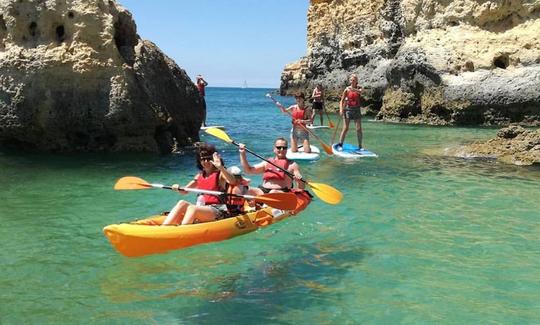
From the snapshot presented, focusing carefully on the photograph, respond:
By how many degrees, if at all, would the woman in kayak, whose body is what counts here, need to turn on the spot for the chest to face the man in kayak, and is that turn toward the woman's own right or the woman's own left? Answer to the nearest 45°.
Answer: approximately 180°

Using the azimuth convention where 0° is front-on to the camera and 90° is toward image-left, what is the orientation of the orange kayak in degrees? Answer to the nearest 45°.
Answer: approximately 45°

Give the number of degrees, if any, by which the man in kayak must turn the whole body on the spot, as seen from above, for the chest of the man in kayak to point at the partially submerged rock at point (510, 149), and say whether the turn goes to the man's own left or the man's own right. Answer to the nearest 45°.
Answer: approximately 135° to the man's own left

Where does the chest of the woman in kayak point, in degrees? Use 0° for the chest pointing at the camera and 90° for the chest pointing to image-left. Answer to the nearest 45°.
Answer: approximately 45°

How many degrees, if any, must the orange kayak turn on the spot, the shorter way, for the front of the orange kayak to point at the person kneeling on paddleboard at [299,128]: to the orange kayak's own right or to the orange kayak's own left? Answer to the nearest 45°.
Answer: approximately 135° to the orange kayak's own right

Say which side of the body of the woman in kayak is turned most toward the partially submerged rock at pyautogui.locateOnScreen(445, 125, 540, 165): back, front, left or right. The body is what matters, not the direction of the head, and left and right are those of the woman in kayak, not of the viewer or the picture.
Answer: back

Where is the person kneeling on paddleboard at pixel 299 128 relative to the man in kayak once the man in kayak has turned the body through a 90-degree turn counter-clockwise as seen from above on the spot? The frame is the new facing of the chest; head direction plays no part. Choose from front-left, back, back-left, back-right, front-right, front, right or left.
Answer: left

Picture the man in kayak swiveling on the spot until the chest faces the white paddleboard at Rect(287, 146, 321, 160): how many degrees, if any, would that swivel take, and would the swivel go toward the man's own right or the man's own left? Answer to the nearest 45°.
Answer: approximately 180°

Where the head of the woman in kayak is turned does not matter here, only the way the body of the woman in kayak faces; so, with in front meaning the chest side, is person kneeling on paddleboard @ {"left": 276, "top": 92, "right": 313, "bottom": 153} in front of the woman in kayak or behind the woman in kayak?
behind

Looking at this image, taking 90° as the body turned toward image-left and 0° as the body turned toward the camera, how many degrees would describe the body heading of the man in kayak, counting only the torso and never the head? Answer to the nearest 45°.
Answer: approximately 0°
